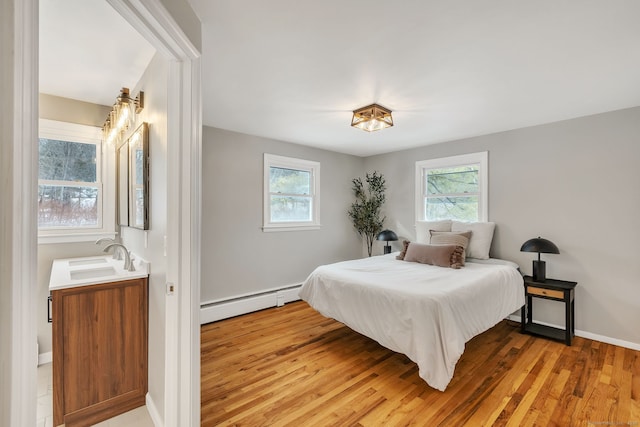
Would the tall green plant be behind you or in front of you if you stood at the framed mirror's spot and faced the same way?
behind

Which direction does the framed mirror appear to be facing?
to the viewer's left

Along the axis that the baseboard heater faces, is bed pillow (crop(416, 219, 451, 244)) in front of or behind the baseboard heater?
in front

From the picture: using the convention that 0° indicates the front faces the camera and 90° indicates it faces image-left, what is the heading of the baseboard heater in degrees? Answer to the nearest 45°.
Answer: approximately 315°

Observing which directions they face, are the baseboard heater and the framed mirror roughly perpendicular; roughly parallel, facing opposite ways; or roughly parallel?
roughly perpendicular

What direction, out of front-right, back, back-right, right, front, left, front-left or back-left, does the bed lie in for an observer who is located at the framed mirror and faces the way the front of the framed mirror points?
back-left

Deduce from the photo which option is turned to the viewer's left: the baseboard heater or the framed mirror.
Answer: the framed mirror

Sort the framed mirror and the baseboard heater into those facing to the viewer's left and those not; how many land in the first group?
1

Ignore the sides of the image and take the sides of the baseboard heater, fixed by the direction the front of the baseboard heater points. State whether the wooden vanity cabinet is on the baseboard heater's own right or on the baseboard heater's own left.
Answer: on the baseboard heater's own right

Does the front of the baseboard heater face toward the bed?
yes

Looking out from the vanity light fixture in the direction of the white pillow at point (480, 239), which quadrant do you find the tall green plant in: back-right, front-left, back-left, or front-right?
front-left
